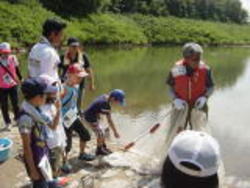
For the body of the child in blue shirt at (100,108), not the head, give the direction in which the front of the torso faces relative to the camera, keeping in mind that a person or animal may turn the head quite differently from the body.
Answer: to the viewer's right

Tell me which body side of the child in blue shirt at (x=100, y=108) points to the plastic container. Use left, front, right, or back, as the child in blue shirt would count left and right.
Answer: back
